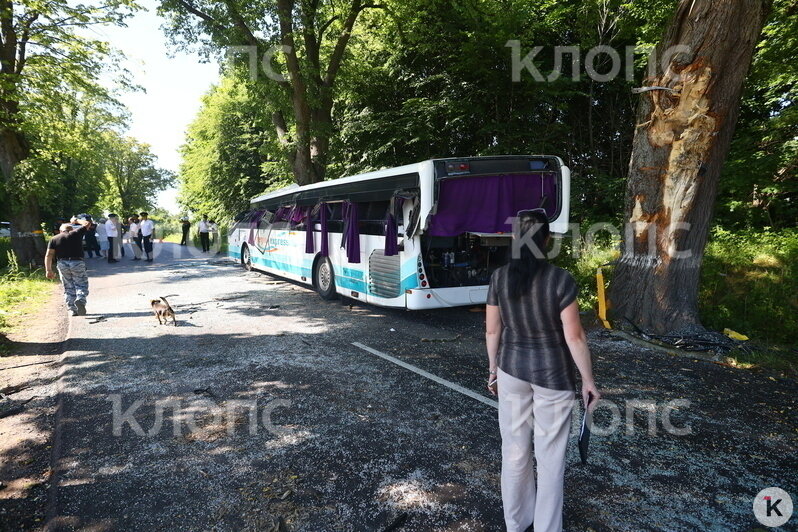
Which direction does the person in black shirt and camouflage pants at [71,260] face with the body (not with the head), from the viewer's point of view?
away from the camera

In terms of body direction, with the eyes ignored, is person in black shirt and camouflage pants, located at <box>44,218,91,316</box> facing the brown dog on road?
no

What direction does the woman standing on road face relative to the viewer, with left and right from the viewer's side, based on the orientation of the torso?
facing away from the viewer

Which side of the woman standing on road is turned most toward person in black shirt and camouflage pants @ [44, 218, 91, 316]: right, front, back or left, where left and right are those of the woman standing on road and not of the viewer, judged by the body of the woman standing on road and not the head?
left

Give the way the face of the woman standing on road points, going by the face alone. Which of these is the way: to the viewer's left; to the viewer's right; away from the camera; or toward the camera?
away from the camera

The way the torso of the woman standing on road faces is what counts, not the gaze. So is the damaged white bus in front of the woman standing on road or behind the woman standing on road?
in front

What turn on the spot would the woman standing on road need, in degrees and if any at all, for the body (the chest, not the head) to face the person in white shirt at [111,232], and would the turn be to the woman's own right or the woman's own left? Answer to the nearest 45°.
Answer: approximately 45° to the woman's own left

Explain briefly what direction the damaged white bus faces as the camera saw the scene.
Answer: facing away from the viewer and to the left of the viewer

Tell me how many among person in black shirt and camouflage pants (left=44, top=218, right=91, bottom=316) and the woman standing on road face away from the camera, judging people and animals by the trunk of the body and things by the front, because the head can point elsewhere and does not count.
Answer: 2

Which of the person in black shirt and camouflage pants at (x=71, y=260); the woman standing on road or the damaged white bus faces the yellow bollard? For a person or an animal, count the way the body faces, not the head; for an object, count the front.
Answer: the woman standing on road

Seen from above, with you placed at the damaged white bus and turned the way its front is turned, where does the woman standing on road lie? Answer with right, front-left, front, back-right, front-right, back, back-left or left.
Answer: back-left

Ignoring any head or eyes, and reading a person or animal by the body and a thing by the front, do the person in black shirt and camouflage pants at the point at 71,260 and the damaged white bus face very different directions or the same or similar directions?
same or similar directions

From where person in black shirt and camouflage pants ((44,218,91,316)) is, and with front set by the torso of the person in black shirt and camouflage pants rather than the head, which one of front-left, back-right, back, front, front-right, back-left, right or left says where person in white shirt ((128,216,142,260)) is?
front

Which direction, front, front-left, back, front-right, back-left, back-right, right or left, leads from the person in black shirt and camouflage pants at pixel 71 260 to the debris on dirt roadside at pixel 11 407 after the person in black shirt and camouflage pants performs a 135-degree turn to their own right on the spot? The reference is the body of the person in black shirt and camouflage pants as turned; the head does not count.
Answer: front-right

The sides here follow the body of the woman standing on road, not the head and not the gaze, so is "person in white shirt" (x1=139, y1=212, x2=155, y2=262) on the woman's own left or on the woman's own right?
on the woman's own left

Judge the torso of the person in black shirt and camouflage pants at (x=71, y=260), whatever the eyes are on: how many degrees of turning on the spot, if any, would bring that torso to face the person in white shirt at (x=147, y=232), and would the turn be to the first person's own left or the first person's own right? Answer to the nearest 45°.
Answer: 0° — they already face them

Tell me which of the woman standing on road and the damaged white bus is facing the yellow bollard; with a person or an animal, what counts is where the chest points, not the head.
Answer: the woman standing on road

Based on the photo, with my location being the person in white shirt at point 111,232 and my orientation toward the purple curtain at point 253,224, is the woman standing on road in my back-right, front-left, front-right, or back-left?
front-right
